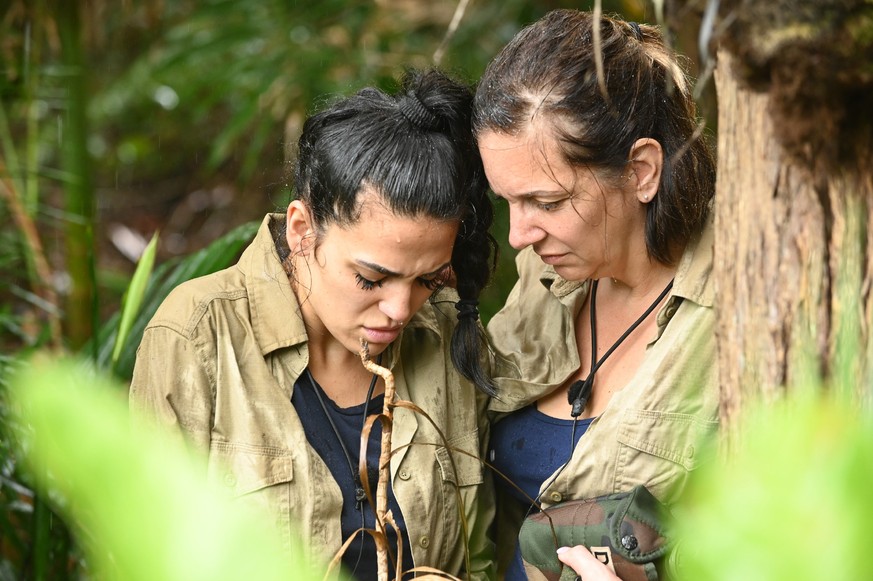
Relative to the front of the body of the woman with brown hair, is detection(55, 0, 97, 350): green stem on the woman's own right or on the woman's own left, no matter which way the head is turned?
on the woman's own right

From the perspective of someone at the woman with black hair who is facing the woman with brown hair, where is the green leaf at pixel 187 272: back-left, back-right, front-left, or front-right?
back-left

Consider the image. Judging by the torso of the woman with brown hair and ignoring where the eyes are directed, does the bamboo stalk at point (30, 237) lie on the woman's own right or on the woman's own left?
on the woman's own right

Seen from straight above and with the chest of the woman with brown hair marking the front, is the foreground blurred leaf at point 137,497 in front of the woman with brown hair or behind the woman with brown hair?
in front

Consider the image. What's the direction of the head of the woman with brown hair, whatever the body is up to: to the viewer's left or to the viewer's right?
to the viewer's left

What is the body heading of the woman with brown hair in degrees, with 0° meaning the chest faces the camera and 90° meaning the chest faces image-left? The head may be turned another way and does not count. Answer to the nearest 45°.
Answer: approximately 45°

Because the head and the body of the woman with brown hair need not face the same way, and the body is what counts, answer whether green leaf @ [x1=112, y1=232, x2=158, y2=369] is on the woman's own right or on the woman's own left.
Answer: on the woman's own right

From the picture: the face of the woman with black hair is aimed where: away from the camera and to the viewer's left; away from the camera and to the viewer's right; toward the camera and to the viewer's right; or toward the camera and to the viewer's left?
toward the camera and to the viewer's right

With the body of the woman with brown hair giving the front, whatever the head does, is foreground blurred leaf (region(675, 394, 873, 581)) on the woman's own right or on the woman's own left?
on the woman's own left
